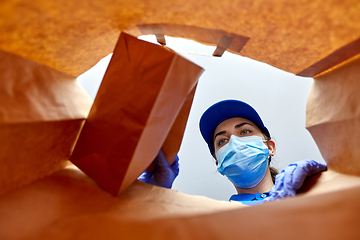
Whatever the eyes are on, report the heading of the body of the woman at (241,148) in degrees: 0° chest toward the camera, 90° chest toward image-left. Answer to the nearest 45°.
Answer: approximately 45°
